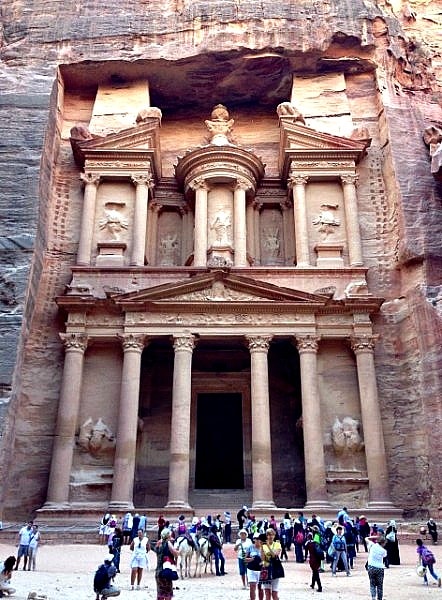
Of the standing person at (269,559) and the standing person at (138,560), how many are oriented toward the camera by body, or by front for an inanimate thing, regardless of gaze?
2

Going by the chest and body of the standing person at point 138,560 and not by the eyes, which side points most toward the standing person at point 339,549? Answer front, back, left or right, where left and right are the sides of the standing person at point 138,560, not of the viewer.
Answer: left

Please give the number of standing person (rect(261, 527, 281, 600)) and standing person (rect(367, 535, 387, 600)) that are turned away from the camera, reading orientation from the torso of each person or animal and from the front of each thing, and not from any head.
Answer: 1

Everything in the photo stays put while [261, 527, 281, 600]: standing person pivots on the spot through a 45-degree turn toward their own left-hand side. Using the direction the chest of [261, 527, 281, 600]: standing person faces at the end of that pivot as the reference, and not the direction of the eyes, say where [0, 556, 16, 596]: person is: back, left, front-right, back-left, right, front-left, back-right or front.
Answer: back-right

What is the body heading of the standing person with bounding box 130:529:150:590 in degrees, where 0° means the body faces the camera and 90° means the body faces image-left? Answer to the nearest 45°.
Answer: approximately 0°

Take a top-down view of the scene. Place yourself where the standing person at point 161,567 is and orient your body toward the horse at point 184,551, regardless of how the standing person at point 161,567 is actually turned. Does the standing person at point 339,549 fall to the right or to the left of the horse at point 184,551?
right

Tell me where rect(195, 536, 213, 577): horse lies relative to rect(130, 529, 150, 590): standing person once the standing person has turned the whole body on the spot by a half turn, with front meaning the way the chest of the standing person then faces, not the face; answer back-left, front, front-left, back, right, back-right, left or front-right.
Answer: front-right

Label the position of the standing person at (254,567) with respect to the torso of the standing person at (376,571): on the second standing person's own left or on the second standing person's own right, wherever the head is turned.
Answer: on the second standing person's own left

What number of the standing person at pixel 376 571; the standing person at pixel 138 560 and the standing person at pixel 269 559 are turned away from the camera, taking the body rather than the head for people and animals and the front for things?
1

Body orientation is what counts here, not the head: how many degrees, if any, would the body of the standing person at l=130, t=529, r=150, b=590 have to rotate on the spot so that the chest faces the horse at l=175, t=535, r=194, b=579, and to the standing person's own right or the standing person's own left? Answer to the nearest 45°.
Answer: approximately 135° to the standing person's own left

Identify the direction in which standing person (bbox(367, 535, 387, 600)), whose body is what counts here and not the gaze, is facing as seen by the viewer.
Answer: away from the camera

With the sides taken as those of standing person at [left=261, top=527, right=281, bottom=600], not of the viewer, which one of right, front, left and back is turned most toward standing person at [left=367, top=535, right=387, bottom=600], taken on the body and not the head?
left

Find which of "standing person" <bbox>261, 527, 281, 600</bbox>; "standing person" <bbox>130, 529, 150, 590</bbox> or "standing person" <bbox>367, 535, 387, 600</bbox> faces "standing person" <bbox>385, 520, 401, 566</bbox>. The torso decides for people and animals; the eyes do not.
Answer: "standing person" <bbox>367, 535, 387, 600</bbox>

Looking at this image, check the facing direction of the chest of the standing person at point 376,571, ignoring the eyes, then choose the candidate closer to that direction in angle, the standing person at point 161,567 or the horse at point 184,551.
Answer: the horse
